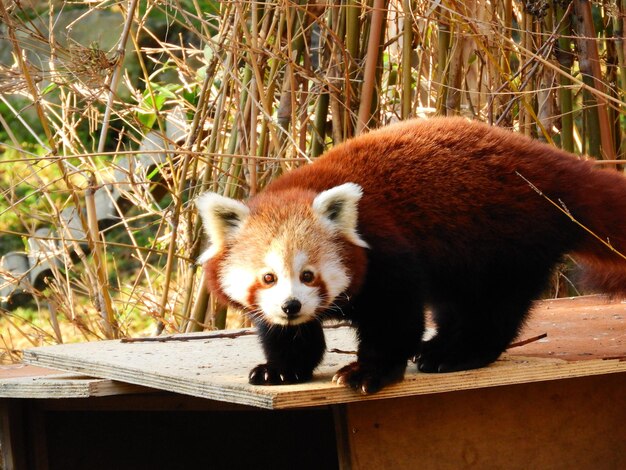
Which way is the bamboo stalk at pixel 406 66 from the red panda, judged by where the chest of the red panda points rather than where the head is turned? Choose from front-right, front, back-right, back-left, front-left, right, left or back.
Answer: back-right

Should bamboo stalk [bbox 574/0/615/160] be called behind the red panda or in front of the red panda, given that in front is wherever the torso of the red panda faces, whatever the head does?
behind

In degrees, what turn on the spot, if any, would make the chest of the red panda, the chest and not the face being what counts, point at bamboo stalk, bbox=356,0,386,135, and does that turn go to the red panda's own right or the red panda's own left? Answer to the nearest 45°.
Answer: approximately 135° to the red panda's own right

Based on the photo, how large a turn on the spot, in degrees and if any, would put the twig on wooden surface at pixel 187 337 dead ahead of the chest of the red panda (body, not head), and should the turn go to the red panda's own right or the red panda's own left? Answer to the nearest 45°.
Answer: approximately 90° to the red panda's own right

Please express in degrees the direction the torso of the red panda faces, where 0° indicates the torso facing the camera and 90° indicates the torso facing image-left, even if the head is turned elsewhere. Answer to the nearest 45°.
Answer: approximately 45°
